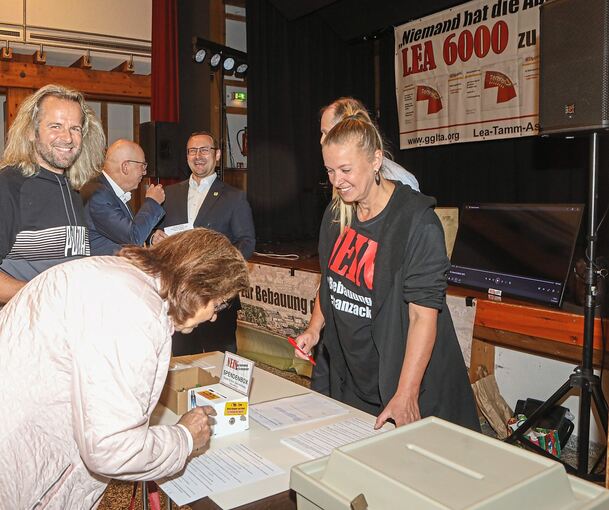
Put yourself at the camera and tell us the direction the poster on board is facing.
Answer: facing the viewer

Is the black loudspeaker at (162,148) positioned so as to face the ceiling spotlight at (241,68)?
no

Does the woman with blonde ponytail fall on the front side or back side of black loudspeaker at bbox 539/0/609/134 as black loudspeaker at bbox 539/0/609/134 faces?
on the front side

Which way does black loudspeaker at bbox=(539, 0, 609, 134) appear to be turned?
toward the camera

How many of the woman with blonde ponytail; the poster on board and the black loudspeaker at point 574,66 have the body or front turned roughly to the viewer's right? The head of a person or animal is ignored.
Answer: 0

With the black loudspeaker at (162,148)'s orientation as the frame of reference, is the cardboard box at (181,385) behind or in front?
in front

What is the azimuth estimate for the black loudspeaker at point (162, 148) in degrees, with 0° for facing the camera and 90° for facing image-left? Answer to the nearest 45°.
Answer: approximately 315°

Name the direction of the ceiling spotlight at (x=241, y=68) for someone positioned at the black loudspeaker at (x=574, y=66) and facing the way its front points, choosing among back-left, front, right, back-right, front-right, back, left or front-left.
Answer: back-right

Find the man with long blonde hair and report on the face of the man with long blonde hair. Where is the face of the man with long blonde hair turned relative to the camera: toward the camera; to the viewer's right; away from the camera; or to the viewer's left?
toward the camera

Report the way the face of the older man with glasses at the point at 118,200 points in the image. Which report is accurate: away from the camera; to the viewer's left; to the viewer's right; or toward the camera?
to the viewer's right

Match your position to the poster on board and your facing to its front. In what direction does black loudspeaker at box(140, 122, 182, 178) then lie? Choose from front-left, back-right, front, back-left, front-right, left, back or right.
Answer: back-right

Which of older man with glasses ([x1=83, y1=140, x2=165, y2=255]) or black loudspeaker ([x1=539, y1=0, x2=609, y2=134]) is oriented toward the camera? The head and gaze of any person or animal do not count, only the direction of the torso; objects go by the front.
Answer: the black loudspeaker

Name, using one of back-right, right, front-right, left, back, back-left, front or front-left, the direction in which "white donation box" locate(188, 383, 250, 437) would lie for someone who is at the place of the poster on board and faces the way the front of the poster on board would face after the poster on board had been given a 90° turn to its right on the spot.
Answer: left

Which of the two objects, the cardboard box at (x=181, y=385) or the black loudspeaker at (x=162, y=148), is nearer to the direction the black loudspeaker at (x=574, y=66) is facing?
the cardboard box

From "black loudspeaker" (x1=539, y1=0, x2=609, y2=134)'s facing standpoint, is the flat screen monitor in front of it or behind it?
behind

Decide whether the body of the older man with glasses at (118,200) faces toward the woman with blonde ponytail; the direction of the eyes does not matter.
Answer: no

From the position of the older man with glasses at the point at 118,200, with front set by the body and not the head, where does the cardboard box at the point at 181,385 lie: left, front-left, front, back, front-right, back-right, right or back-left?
right

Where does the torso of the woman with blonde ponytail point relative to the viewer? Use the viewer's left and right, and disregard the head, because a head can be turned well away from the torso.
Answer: facing the viewer and to the left of the viewer

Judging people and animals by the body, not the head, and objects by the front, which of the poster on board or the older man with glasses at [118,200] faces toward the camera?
the poster on board

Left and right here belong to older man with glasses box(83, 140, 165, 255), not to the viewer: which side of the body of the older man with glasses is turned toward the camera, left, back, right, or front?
right
